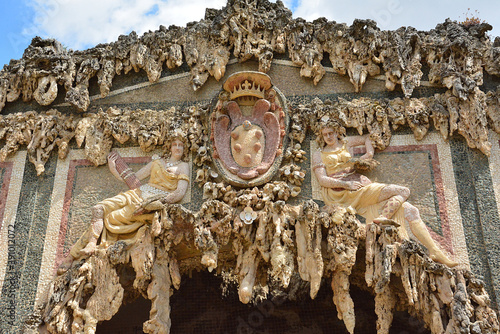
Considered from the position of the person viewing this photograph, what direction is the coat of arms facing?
facing the viewer

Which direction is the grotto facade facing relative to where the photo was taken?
toward the camera
